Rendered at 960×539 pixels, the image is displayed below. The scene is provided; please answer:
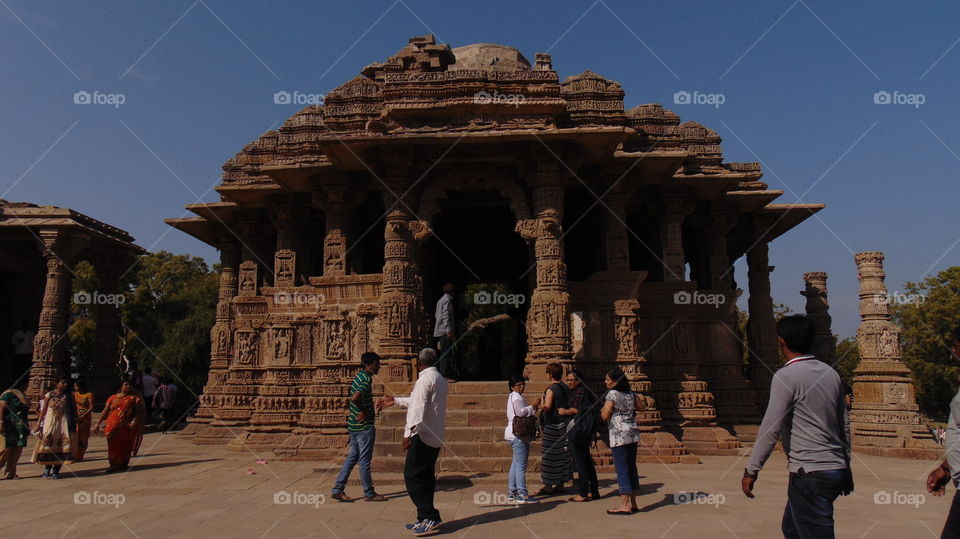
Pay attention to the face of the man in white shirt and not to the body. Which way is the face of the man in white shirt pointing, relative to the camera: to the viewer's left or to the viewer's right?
to the viewer's left

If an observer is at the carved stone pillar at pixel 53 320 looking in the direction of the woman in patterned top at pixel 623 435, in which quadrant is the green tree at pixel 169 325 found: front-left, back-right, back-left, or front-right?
back-left

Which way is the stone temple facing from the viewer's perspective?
toward the camera

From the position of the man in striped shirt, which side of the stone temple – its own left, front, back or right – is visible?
front

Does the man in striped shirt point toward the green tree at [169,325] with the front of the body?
no

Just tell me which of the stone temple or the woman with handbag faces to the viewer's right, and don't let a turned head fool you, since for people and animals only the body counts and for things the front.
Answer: the woman with handbag

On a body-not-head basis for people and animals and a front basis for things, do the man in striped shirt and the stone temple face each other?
no

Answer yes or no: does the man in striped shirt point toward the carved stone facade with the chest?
no

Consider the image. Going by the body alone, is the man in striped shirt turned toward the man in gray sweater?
no

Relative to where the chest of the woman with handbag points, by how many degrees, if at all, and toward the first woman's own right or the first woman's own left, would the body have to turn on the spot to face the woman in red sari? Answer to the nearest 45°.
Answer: approximately 135° to the first woman's own left

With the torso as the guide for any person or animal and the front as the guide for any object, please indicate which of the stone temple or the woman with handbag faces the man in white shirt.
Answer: the stone temple
